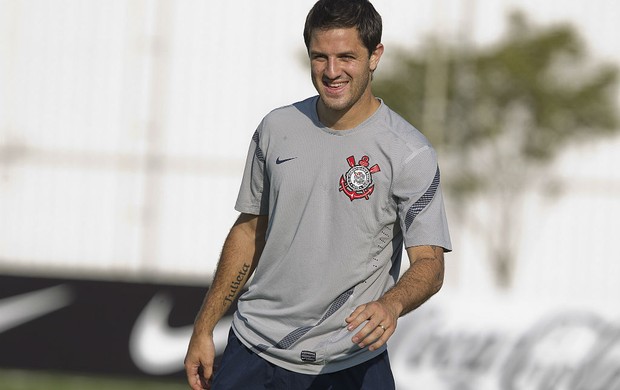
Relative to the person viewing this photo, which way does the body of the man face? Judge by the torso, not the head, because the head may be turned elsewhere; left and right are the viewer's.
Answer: facing the viewer and to the left of the viewer

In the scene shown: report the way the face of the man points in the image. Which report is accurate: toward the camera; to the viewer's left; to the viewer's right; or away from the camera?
toward the camera
